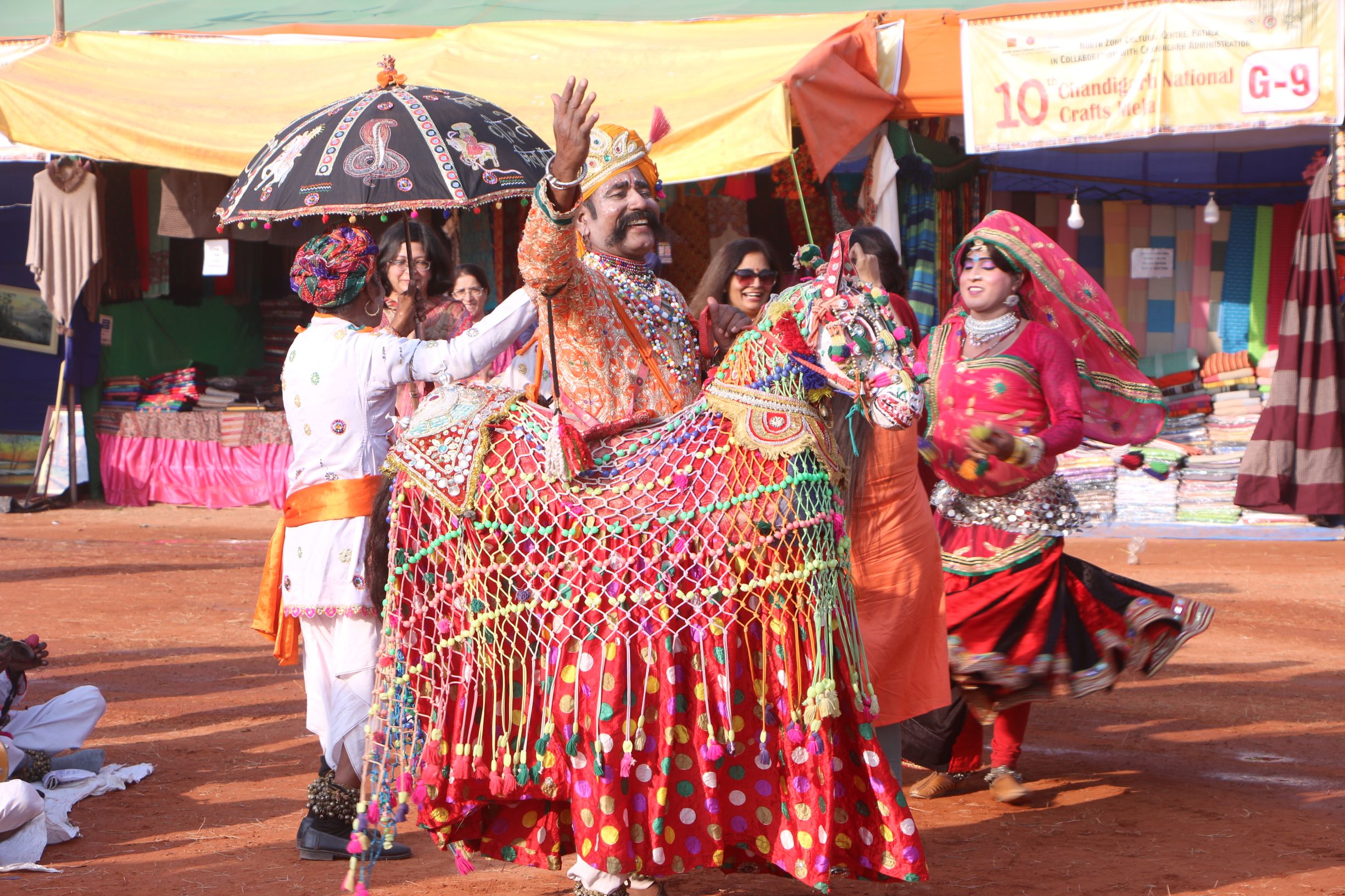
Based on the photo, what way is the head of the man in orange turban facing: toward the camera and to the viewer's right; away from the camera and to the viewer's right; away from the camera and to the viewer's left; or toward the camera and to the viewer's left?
toward the camera and to the viewer's right

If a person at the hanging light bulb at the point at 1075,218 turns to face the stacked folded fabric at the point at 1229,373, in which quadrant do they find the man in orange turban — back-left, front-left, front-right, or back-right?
back-right

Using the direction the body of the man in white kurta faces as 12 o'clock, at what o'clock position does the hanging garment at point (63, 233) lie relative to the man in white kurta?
The hanging garment is roughly at 10 o'clock from the man in white kurta.

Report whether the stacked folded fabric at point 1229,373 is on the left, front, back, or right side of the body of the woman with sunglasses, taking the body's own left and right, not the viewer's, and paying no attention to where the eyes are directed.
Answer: left

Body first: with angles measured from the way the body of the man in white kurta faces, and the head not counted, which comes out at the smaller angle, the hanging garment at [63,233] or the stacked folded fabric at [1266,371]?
the stacked folded fabric

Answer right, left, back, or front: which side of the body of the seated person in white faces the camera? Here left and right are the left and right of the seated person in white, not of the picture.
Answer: right

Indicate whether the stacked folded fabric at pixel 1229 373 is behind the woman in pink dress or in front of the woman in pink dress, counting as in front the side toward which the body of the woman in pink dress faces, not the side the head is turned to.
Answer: behind

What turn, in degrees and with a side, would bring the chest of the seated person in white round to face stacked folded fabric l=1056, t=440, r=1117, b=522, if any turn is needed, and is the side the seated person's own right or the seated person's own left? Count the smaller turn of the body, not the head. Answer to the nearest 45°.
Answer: approximately 45° to the seated person's own left

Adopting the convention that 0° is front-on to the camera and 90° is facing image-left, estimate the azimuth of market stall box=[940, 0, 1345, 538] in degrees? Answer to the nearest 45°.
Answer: approximately 0°

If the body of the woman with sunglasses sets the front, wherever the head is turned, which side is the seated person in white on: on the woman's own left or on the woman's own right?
on the woman's own right

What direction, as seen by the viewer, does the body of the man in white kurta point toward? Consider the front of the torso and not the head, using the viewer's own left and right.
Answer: facing away from the viewer and to the right of the viewer

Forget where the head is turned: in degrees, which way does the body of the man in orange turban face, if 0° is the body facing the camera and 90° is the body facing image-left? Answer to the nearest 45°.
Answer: approximately 315°
